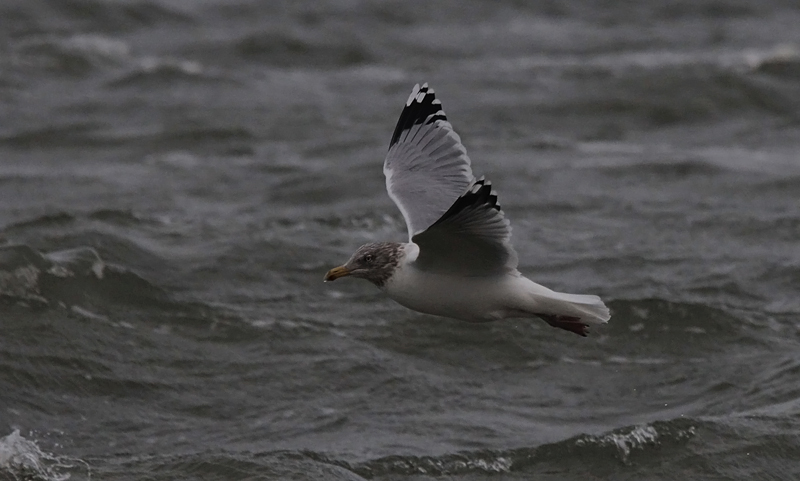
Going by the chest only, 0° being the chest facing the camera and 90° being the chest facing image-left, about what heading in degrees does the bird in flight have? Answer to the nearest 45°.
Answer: approximately 90°
